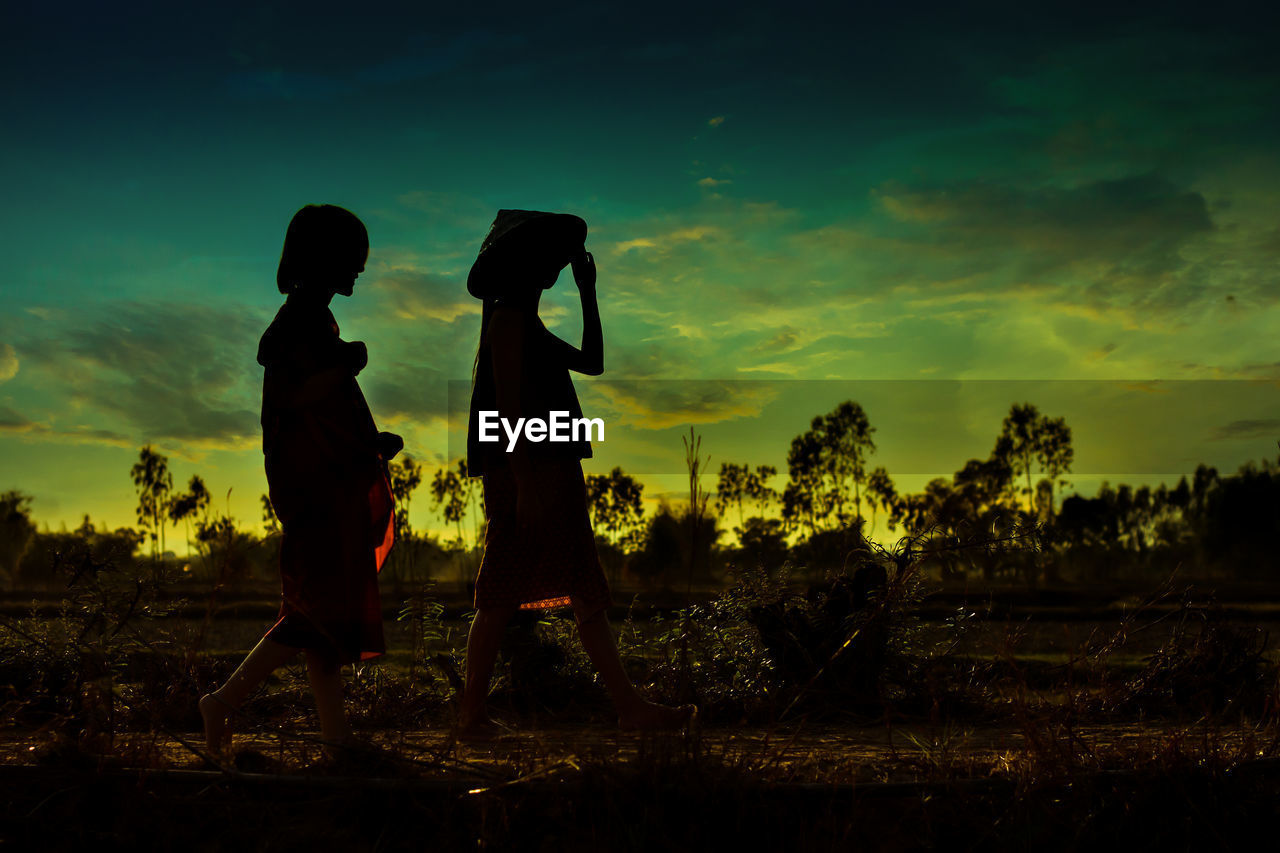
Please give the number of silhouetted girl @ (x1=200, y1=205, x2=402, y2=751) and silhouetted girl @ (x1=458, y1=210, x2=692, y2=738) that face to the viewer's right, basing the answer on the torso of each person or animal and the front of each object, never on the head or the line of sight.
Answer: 2

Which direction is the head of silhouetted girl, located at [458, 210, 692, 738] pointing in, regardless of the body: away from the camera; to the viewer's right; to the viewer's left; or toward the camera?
to the viewer's right

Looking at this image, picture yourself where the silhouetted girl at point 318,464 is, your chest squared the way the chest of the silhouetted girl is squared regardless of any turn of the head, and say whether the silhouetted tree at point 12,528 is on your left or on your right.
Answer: on your left

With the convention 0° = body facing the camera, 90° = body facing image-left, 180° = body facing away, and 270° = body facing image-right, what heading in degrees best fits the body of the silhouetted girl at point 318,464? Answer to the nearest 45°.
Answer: approximately 270°

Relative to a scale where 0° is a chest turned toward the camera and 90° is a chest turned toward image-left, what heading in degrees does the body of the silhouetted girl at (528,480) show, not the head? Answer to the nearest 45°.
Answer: approximately 270°

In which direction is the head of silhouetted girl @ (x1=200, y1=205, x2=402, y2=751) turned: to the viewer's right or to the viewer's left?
to the viewer's right

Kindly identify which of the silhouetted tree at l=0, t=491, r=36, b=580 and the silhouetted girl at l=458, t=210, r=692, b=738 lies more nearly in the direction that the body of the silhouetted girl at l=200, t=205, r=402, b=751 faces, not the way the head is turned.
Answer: the silhouetted girl

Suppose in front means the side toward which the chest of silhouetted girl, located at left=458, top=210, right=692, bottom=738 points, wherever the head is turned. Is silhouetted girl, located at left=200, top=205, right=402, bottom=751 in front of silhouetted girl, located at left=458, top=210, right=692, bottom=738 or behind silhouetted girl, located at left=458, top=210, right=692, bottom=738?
behind
